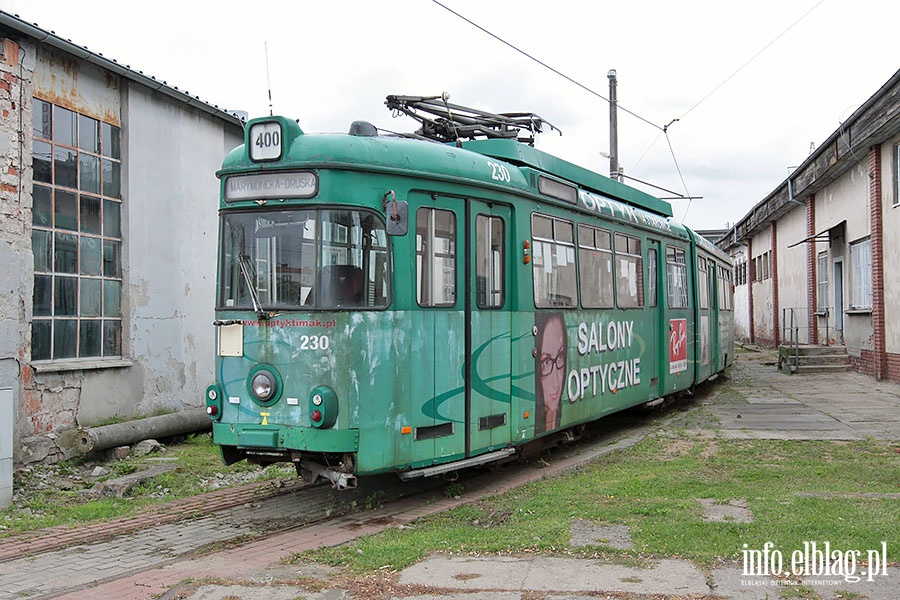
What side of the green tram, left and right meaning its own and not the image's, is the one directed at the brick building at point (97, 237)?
right

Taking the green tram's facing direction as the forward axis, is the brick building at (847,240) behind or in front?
behind

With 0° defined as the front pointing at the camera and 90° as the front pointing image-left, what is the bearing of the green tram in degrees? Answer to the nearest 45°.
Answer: approximately 45°
